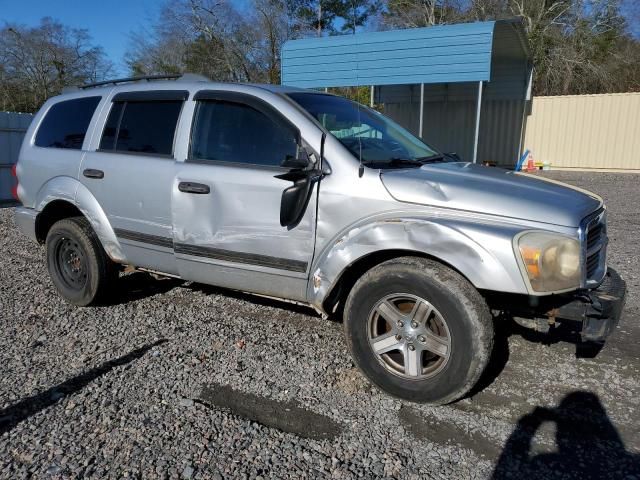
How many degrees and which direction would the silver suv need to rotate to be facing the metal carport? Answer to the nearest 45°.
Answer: approximately 135° to its left

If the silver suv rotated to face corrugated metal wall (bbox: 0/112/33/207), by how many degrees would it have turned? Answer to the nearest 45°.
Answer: approximately 180°

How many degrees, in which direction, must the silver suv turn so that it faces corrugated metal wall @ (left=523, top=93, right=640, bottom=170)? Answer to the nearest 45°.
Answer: approximately 90° to its left
